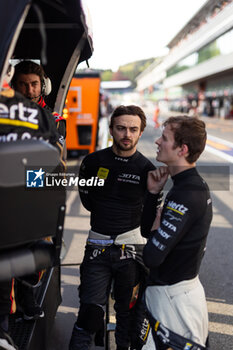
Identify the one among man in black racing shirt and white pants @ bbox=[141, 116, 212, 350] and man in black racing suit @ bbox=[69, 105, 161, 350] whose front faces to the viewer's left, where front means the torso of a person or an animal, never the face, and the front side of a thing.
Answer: man in black racing shirt and white pants @ bbox=[141, 116, 212, 350]

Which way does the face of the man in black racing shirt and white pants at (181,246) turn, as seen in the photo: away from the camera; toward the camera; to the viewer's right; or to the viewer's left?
to the viewer's left

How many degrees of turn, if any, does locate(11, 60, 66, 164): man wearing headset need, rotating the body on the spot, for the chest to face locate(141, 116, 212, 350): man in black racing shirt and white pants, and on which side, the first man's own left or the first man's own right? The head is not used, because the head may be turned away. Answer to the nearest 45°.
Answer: approximately 90° to the first man's own left

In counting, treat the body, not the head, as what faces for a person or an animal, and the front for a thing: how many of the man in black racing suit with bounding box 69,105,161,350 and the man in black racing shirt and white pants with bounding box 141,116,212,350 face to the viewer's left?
1

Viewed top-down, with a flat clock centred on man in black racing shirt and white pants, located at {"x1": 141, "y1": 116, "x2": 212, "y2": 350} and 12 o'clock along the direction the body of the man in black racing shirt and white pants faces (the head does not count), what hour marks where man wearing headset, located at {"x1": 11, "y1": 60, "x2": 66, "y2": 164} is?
The man wearing headset is roughly at 1 o'clock from the man in black racing shirt and white pants.

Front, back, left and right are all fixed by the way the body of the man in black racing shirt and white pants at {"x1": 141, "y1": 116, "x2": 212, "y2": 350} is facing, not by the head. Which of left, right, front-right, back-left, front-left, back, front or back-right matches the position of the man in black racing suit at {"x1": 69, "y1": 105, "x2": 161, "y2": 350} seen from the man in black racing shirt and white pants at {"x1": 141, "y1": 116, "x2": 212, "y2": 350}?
front-right

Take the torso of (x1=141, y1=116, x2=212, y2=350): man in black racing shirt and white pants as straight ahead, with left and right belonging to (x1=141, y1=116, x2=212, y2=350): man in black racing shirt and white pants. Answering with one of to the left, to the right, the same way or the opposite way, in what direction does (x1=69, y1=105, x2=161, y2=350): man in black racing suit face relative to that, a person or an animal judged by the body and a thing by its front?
to the left

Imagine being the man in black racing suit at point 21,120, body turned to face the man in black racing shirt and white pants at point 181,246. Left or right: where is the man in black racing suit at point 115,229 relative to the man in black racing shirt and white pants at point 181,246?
left

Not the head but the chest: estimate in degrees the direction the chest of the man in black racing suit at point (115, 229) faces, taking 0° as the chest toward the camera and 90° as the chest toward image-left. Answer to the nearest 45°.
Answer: approximately 0°

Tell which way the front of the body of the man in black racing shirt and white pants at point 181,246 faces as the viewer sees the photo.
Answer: to the viewer's left
